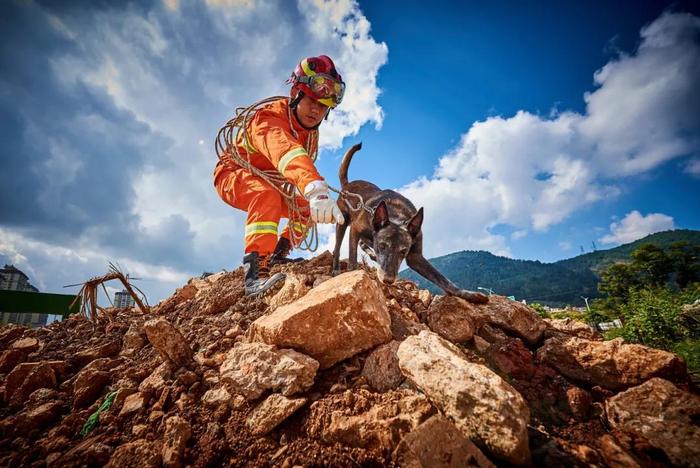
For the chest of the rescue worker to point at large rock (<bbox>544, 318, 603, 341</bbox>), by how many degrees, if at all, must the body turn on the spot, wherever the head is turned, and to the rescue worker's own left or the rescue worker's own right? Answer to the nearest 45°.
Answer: approximately 45° to the rescue worker's own left

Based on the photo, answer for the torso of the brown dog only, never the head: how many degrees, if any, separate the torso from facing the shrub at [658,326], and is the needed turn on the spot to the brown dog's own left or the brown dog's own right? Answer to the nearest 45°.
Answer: approximately 90° to the brown dog's own left

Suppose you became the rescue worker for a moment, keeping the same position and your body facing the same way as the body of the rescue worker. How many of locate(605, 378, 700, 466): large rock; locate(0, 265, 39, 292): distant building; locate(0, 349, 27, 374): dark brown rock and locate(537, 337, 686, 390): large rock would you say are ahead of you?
2

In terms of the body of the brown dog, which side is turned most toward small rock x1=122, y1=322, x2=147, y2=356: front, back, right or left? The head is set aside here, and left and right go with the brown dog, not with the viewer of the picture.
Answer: right

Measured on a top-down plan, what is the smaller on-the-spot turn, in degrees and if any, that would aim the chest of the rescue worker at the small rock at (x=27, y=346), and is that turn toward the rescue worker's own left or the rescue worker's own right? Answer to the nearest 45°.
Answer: approximately 135° to the rescue worker's own right

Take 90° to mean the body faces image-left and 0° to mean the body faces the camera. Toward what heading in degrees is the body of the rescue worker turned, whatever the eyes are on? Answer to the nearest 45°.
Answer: approximately 315°

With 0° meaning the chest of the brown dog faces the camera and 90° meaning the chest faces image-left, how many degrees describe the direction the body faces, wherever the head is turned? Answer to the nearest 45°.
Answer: approximately 315°

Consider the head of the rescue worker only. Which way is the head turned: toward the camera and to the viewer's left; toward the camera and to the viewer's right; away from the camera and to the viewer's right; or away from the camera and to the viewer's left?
toward the camera and to the viewer's right

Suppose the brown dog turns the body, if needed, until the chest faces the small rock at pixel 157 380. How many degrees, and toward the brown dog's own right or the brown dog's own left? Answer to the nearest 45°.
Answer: approximately 90° to the brown dog's own right

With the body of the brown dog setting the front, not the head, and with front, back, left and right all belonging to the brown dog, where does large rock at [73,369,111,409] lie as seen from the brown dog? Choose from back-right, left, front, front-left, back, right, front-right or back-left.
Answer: right
